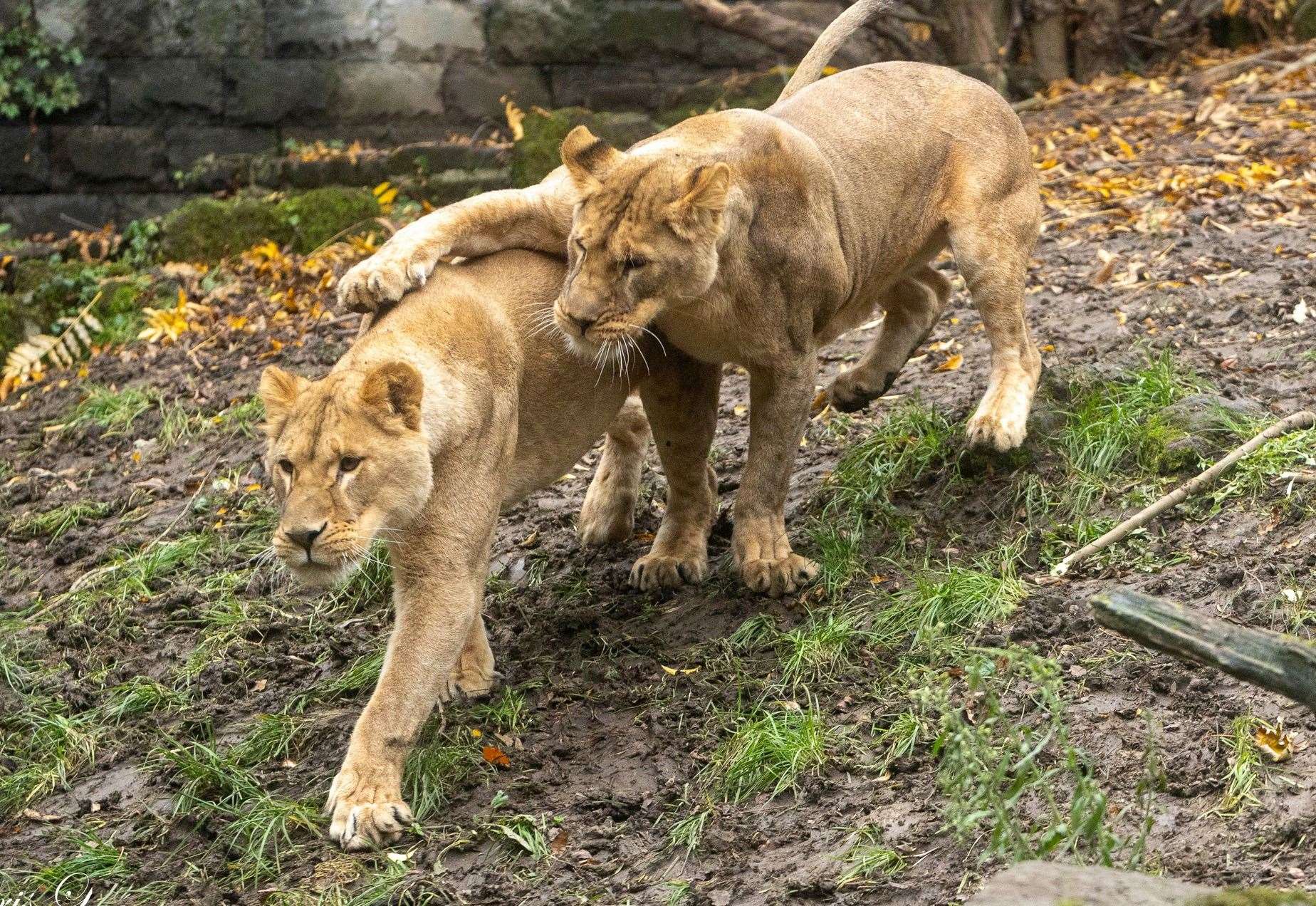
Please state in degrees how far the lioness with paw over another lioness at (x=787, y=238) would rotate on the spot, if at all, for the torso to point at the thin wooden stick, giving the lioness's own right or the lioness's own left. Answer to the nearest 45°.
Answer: approximately 90° to the lioness's own left

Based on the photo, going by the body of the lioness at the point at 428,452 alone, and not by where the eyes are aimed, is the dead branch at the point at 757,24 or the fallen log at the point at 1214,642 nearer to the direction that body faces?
the fallen log

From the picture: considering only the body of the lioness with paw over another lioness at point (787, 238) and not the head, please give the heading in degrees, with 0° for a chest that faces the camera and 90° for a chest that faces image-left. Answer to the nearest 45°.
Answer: approximately 45°

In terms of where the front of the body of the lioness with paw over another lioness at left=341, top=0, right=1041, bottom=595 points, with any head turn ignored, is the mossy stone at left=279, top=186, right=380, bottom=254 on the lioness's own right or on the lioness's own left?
on the lioness's own right

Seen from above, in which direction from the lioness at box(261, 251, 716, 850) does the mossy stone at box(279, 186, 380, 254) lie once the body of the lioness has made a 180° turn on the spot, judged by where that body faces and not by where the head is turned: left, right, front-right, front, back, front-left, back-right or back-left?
front-left

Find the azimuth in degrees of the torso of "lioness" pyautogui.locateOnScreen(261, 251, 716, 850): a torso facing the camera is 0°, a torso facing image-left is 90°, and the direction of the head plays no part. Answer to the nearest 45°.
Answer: approximately 45°

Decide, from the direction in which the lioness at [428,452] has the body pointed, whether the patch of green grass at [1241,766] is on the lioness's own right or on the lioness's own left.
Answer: on the lioness's own left

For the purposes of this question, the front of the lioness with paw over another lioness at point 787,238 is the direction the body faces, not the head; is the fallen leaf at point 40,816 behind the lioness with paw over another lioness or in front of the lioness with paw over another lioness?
in front
